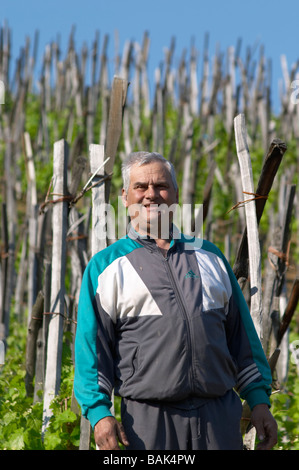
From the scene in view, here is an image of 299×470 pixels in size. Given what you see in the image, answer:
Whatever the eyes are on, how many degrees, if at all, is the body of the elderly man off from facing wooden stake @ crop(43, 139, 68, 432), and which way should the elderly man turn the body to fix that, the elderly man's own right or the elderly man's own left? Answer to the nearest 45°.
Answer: approximately 135° to the elderly man's own right

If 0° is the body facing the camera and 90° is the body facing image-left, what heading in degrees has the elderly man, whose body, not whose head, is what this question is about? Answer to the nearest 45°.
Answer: approximately 0°

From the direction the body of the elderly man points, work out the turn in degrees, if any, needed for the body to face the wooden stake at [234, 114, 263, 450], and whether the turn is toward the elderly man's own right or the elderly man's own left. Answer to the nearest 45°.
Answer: approximately 135° to the elderly man's own left
